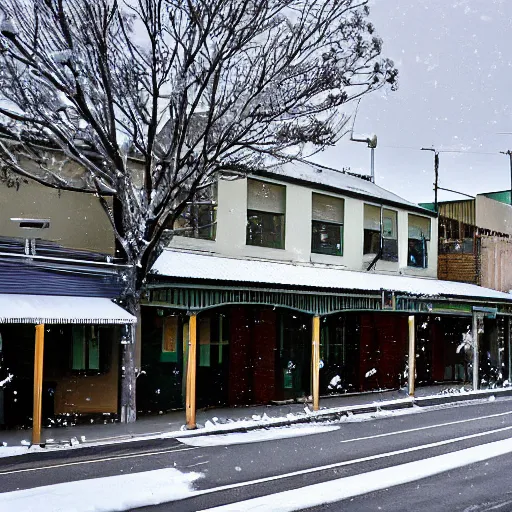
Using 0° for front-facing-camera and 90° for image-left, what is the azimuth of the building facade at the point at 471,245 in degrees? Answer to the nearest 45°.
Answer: approximately 315°

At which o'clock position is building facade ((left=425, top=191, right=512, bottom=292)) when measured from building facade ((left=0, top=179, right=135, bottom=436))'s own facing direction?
building facade ((left=425, top=191, right=512, bottom=292)) is roughly at 8 o'clock from building facade ((left=0, top=179, right=135, bottom=436)).

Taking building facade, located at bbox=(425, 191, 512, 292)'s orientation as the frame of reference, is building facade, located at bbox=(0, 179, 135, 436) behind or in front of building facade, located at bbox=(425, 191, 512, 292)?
in front
